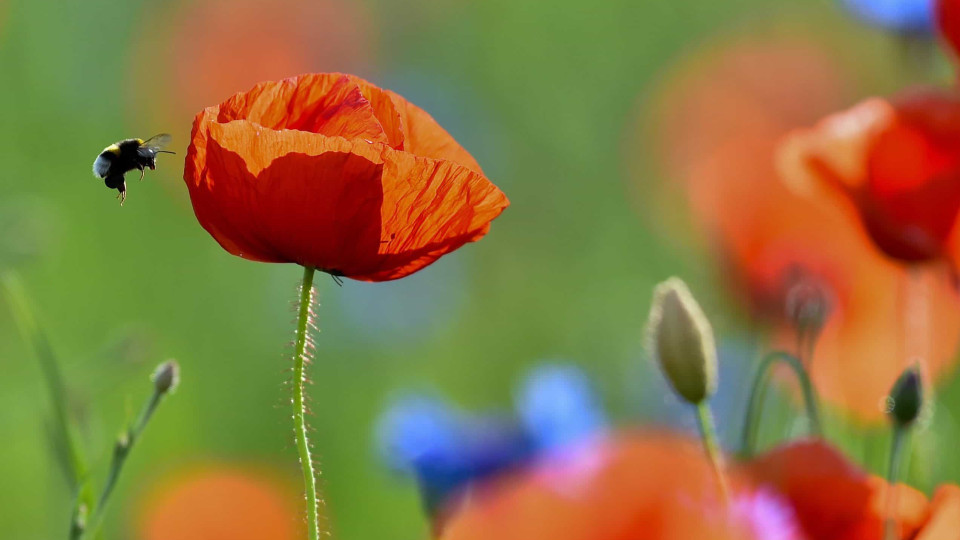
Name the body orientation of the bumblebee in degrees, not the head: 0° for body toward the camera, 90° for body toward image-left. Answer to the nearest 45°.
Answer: approximately 270°

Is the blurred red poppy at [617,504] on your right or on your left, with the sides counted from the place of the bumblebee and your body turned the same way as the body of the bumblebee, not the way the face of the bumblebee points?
on your right

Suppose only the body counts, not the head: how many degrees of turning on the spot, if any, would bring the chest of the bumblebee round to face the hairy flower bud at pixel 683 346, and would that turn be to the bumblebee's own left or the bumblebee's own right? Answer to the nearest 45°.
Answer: approximately 45° to the bumblebee's own right

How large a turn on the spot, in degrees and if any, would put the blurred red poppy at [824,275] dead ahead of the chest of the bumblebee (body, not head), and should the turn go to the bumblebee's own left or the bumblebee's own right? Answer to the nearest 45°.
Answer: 0° — it already faces it
